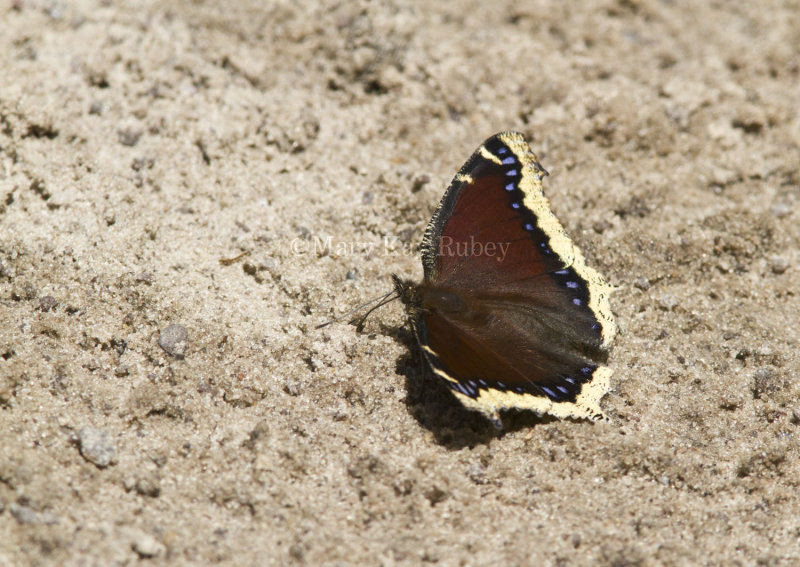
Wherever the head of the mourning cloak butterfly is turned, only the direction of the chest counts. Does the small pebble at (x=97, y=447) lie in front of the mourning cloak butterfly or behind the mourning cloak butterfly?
in front

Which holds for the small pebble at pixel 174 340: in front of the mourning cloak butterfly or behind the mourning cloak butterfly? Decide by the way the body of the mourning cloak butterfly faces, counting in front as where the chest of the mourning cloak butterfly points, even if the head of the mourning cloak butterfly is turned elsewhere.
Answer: in front

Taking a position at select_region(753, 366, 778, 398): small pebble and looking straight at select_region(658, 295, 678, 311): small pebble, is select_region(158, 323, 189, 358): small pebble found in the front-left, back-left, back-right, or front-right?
front-left

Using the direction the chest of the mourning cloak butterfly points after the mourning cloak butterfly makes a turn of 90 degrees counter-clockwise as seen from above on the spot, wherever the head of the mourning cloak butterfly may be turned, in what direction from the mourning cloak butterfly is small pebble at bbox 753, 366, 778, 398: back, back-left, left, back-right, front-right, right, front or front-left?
left

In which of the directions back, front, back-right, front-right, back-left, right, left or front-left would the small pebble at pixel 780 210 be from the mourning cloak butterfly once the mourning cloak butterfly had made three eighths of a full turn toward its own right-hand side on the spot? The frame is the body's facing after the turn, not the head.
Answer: front

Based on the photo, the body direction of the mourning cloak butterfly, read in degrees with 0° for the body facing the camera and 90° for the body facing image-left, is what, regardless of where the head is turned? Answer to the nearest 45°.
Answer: approximately 90°

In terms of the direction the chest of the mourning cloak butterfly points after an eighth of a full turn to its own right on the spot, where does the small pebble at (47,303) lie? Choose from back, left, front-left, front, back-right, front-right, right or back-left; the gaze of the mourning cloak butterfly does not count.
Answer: front-left

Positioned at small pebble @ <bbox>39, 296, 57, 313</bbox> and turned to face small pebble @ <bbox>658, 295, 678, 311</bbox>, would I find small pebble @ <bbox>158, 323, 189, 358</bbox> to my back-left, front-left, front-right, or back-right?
front-right

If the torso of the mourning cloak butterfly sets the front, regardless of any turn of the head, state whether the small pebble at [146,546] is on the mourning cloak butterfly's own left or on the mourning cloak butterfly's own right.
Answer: on the mourning cloak butterfly's own left
